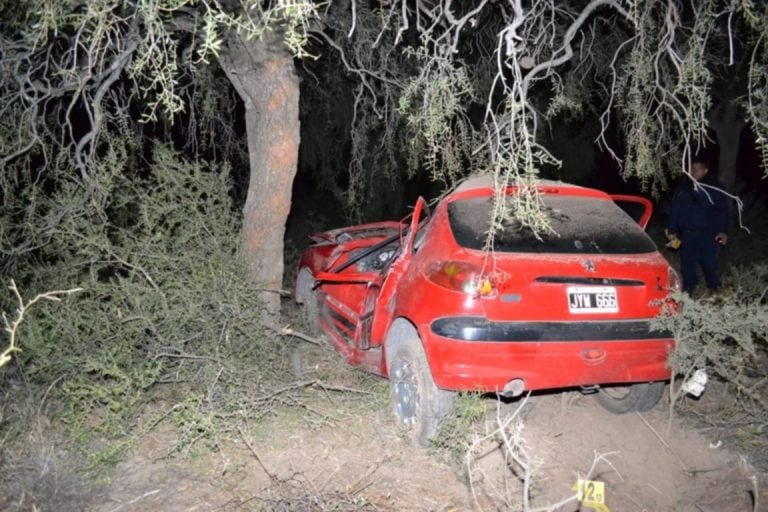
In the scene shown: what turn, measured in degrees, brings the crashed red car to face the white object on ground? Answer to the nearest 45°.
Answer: approximately 135° to its right

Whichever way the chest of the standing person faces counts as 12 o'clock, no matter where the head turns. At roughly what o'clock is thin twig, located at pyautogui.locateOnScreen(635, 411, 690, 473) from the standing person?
The thin twig is roughly at 12 o'clock from the standing person.

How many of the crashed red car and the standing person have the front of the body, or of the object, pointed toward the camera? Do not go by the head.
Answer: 1

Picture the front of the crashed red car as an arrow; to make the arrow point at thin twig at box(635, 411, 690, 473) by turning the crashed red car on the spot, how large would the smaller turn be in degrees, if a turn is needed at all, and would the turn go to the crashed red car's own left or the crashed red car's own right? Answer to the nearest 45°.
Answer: approximately 135° to the crashed red car's own right

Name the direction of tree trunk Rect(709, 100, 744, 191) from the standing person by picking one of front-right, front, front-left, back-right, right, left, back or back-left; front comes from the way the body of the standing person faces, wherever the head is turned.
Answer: back

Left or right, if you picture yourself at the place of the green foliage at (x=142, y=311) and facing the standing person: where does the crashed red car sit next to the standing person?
right

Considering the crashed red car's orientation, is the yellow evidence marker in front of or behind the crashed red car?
behind

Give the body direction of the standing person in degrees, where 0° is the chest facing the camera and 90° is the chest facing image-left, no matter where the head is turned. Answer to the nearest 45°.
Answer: approximately 0°

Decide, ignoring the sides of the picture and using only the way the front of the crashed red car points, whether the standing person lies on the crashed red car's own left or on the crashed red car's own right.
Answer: on the crashed red car's own right

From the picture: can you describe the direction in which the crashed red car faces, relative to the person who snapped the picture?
facing away from the viewer and to the left of the viewer

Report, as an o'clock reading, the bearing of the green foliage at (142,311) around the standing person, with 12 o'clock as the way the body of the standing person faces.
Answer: The green foliage is roughly at 1 o'clock from the standing person.
